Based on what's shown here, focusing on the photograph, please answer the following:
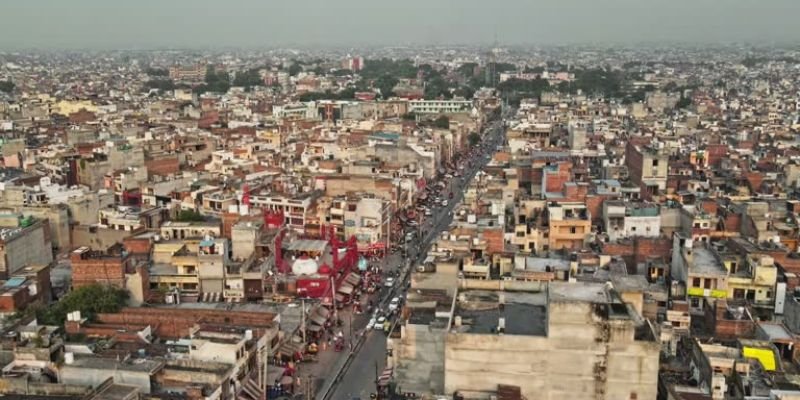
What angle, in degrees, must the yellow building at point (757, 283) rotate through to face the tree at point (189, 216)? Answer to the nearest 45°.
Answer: approximately 90° to its right

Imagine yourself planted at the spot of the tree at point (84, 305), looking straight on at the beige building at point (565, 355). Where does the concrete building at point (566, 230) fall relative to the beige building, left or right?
left

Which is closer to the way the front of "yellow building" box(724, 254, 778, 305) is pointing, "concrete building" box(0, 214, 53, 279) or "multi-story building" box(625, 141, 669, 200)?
the concrete building

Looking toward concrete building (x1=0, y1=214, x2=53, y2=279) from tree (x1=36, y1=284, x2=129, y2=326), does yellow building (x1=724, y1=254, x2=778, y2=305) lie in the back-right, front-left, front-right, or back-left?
back-right

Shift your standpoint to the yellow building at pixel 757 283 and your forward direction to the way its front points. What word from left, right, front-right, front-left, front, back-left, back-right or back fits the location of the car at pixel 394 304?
right

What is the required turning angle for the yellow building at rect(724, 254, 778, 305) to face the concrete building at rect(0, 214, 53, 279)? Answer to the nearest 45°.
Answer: approximately 90° to its right

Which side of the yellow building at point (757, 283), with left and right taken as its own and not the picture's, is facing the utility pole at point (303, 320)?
right

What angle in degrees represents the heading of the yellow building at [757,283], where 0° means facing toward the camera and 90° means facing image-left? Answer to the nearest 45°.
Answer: approximately 0°

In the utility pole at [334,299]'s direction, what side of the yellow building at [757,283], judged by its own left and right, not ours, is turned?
right

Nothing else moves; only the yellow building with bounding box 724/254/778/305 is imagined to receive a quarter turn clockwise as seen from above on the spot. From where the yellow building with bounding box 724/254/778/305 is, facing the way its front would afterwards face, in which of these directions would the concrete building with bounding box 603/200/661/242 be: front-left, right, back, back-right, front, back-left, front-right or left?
front-right

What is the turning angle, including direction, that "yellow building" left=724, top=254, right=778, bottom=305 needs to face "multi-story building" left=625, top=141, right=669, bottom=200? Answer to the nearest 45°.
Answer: approximately 180°
